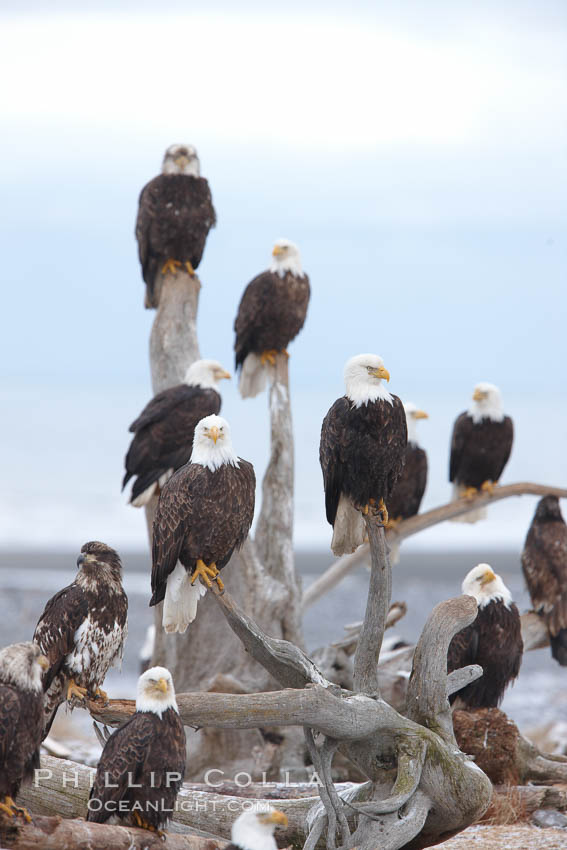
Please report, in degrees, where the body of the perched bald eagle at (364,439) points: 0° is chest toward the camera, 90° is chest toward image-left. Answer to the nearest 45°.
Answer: approximately 315°

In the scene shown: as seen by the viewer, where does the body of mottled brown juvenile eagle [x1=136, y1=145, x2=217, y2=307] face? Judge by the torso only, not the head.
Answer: toward the camera

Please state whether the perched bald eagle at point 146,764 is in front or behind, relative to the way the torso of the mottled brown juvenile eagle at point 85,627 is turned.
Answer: in front

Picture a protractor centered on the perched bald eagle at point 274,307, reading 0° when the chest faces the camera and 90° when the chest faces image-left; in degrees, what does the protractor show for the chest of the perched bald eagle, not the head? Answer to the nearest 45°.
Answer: approximately 315°

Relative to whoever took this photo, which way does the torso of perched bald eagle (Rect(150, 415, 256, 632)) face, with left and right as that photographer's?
facing the viewer and to the right of the viewer

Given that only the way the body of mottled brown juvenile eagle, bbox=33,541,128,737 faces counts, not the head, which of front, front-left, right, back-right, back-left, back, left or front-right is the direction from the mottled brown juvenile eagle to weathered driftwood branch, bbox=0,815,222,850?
front-right

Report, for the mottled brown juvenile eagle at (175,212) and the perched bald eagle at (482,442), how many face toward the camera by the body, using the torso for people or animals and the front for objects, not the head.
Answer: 2

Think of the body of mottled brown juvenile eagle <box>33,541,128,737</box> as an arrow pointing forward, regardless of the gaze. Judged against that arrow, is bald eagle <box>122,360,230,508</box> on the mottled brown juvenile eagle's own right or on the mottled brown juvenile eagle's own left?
on the mottled brown juvenile eagle's own left

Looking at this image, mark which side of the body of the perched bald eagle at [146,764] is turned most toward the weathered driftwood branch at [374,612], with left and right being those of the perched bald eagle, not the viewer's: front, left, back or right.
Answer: left

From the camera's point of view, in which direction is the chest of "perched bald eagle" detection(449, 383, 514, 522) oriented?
toward the camera

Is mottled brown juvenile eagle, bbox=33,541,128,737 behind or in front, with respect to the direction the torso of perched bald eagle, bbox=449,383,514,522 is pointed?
in front

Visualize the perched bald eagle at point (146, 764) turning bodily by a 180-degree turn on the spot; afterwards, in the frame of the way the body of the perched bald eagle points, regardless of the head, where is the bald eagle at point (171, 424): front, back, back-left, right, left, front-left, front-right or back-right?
front-right
